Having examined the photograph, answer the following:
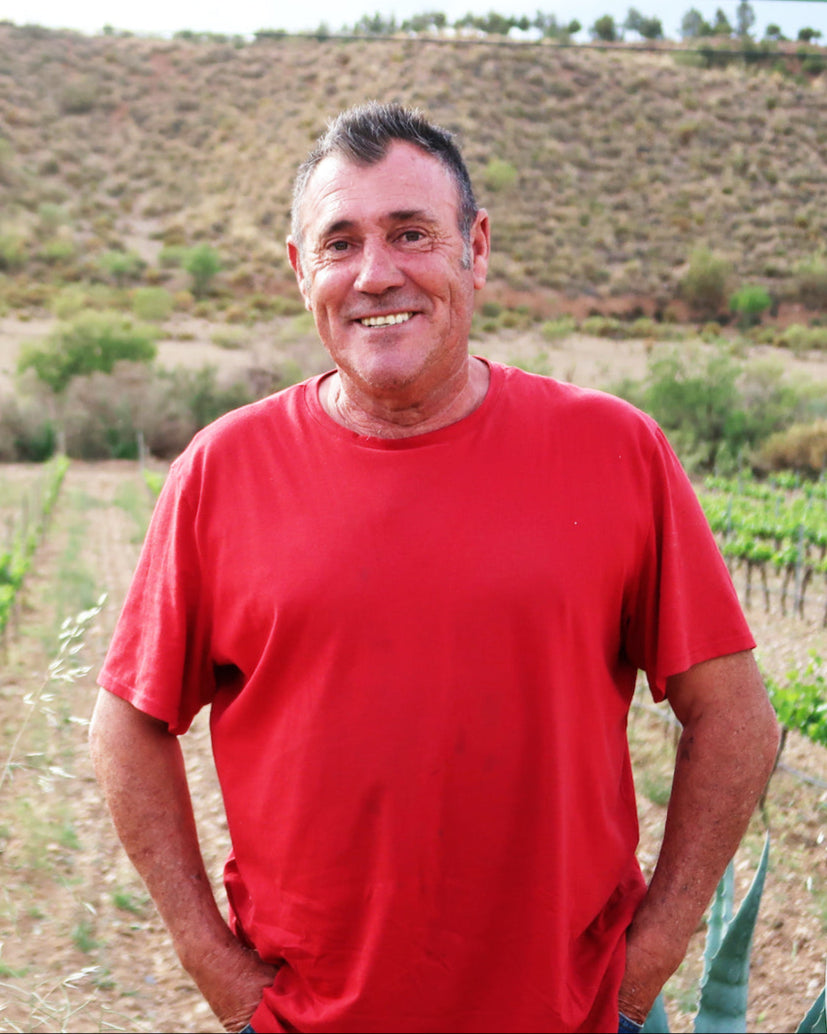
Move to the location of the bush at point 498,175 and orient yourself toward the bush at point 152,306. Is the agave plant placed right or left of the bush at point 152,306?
left

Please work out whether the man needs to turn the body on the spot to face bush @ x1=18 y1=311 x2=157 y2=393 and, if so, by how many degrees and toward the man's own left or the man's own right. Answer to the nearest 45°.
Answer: approximately 180°

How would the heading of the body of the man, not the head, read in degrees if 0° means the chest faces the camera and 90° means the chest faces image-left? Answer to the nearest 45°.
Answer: approximately 0°

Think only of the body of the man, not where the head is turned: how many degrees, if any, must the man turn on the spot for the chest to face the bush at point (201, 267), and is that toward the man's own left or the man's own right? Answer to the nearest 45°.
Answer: approximately 180°

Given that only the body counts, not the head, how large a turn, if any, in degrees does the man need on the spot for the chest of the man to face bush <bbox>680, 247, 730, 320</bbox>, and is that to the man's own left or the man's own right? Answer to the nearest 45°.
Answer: approximately 180°

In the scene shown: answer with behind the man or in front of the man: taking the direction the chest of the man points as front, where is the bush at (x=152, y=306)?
behind

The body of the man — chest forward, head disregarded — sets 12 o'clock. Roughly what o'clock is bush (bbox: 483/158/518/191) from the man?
The bush is roughly at 6 o'clock from the man.

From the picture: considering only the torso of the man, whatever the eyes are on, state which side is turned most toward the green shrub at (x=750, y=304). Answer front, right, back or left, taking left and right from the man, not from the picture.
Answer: back

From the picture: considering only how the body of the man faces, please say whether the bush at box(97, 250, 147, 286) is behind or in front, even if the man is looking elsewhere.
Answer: behind

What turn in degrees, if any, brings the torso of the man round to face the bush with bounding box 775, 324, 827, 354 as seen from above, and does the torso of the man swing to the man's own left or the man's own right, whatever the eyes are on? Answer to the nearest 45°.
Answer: approximately 180°
